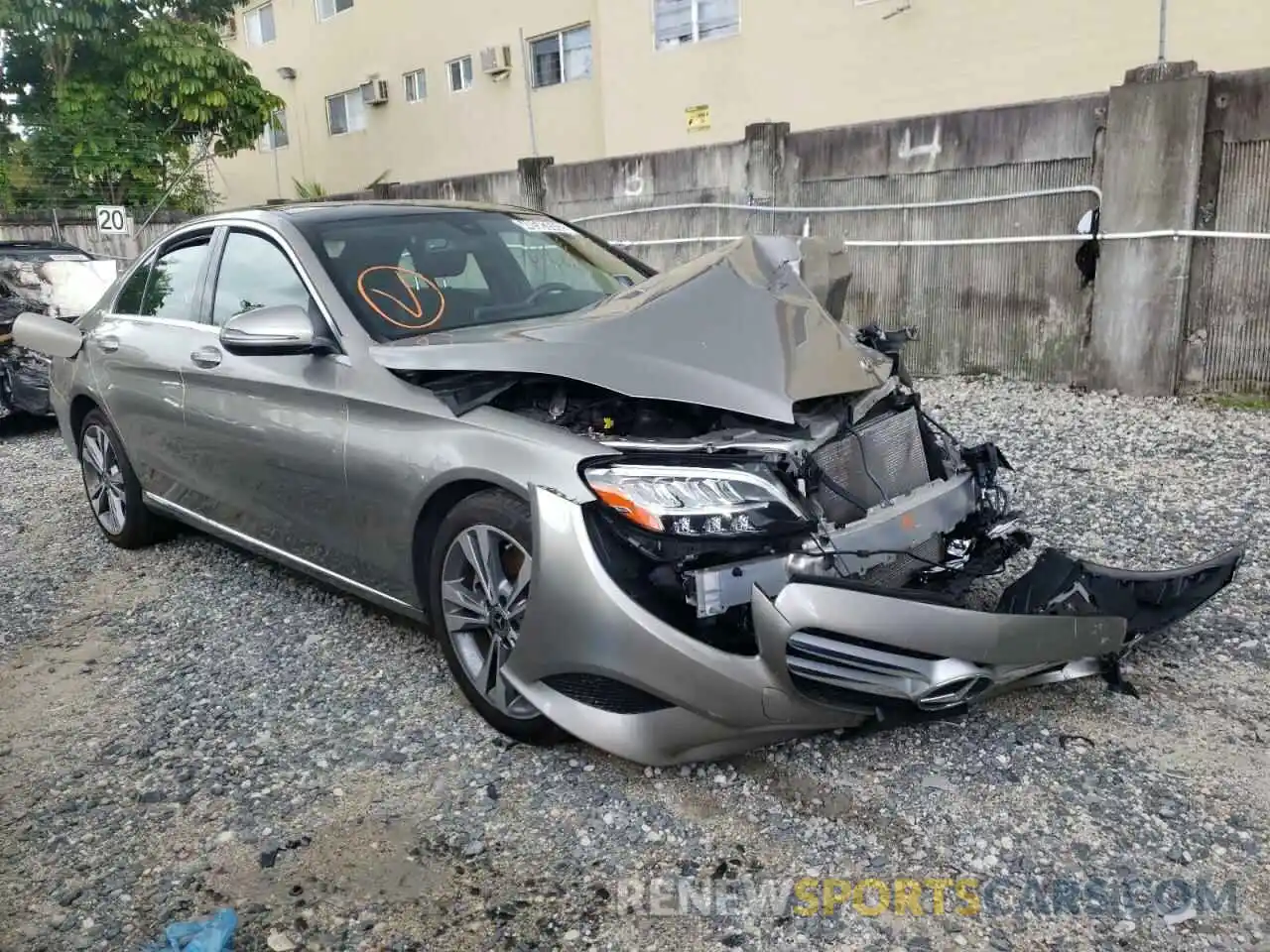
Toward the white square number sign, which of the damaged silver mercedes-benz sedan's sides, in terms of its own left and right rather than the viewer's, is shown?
back

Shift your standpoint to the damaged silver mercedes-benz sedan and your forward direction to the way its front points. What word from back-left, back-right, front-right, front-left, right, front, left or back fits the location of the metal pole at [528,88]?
back-left

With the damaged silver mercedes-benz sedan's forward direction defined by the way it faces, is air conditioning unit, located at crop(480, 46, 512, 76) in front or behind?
behind

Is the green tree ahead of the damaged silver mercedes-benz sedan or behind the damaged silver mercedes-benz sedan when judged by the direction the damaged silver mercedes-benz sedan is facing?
behind

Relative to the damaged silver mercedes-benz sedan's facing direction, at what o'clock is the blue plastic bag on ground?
The blue plastic bag on ground is roughly at 3 o'clock from the damaged silver mercedes-benz sedan.

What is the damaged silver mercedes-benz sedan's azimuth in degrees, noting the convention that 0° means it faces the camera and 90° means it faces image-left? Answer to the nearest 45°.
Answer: approximately 315°

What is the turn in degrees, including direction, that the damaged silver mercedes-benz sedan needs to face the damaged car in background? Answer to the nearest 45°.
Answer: approximately 180°

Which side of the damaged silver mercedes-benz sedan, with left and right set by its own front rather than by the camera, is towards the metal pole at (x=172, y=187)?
back

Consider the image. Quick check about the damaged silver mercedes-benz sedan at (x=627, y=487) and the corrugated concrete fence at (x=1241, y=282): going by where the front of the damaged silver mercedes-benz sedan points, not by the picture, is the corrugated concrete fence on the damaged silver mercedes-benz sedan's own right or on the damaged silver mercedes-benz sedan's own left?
on the damaged silver mercedes-benz sedan's own left
